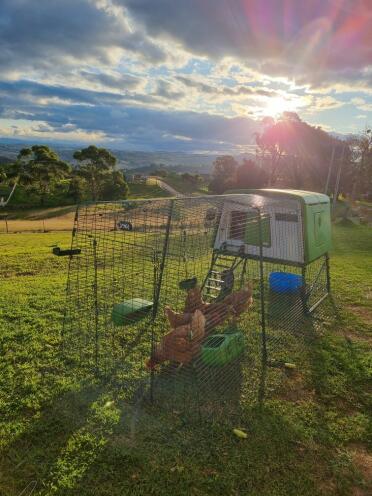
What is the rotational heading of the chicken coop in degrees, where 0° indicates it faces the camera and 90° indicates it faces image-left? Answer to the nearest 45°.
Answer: approximately 45°

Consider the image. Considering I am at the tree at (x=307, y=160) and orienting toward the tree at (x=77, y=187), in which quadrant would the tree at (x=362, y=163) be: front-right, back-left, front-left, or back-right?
back-left

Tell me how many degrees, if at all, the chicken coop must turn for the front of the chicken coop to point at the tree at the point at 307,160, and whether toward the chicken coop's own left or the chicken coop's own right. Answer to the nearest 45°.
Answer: approximately 135° to the chicken coop's own right

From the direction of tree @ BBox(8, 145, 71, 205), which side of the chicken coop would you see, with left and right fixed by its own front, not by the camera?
right

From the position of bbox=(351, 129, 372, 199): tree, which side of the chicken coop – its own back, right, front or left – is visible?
back

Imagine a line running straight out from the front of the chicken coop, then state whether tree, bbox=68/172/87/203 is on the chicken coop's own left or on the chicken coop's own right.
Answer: on the chicken coop's own right

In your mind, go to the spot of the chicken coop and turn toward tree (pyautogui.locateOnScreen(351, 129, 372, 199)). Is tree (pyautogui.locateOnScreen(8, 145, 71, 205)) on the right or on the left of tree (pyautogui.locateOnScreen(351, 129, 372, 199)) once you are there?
left
